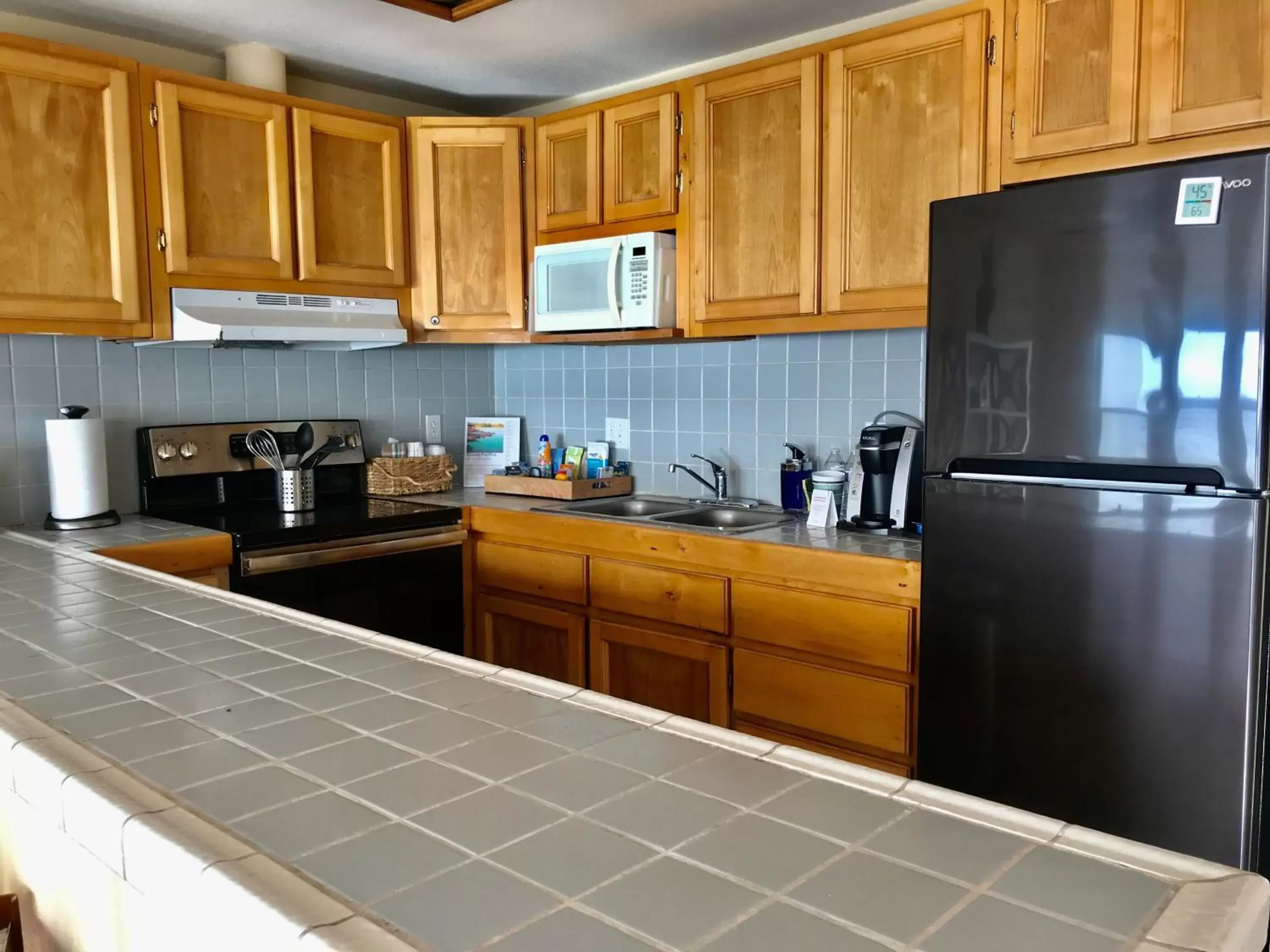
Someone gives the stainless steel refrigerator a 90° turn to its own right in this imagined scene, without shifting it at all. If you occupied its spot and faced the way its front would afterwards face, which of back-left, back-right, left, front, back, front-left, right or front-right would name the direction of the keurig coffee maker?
front

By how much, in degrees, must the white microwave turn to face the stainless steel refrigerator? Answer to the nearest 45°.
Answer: approximately 90° to its left

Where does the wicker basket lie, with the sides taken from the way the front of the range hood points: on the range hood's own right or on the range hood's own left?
on the range hood's own left

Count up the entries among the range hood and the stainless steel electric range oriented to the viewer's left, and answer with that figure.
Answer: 0

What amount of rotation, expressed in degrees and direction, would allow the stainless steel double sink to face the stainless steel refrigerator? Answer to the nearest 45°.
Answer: approximately 90° to its left

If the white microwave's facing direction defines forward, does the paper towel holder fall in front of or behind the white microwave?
in front

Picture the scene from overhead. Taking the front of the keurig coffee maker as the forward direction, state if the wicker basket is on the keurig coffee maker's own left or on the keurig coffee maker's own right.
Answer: on the keurig coffee maker's own right

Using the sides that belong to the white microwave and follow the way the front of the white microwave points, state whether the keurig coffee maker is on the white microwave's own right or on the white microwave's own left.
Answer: on the white microwave's own left

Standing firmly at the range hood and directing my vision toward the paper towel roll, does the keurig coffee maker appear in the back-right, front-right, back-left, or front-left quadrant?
back-left

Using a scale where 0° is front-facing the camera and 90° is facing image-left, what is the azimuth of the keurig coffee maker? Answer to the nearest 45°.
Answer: approximately 45°

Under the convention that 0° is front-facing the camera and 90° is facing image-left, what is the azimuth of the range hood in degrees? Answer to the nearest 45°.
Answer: approximately 315°

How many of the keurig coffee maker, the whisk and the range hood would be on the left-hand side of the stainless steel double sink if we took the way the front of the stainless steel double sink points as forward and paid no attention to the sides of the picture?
1

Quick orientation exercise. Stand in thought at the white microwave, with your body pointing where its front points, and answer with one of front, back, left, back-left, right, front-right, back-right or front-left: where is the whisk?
front-right
